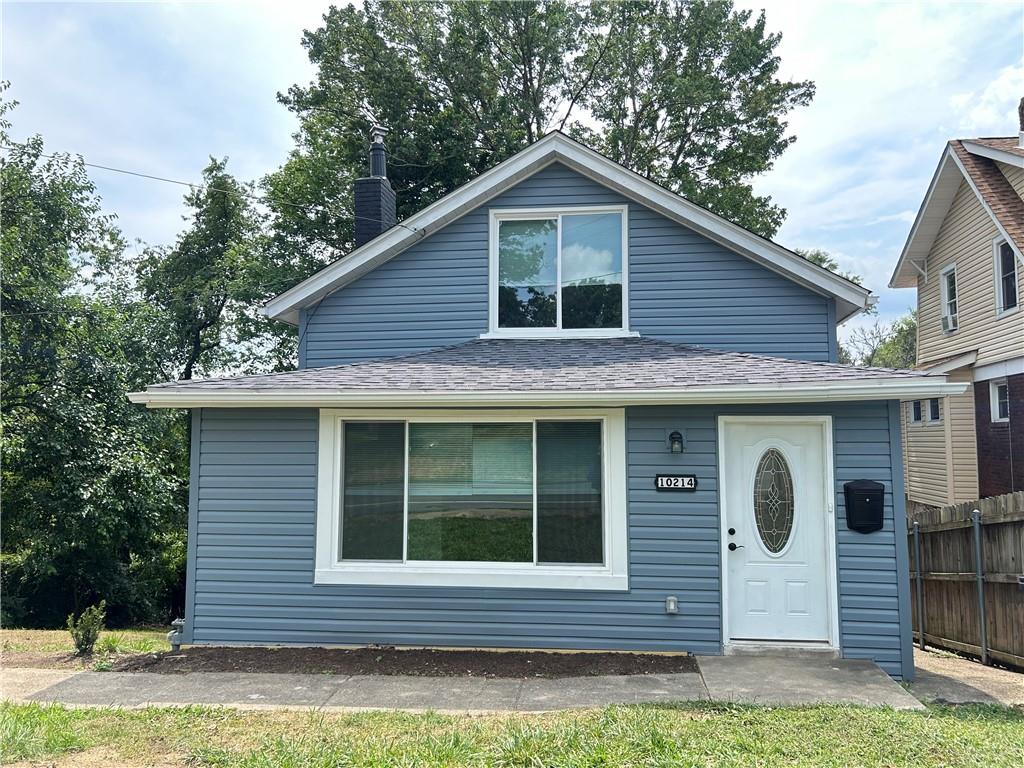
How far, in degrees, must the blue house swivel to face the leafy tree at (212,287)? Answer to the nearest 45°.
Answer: approximately 135° to its right

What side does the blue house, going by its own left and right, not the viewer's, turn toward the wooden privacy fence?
left

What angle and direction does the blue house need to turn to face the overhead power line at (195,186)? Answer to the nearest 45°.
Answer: approximately 135° to its right

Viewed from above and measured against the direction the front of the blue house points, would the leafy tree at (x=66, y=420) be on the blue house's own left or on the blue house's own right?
on the blue house's own right

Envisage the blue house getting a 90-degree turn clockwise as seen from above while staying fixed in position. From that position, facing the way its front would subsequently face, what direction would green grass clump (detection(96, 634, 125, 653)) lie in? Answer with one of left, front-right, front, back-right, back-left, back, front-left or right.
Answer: front

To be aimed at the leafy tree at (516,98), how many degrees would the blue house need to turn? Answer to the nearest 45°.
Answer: approximately 180°

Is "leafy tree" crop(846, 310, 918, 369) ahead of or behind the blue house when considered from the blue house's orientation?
behind

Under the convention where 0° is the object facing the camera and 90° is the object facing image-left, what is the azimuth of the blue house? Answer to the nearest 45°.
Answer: approximately 0°

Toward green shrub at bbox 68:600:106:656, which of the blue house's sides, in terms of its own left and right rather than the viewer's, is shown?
right
